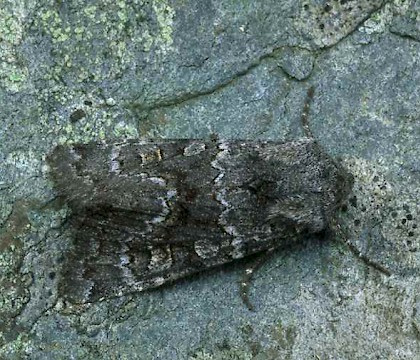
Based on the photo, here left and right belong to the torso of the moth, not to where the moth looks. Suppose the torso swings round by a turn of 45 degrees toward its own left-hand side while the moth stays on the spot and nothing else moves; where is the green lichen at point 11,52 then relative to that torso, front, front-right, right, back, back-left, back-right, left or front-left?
back-left

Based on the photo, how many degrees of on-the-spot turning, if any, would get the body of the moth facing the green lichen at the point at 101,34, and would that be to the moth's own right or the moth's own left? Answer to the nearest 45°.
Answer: approximately 135° to the moth's own left

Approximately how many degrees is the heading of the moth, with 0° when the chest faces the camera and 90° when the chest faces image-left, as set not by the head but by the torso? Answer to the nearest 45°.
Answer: approximately 270°
